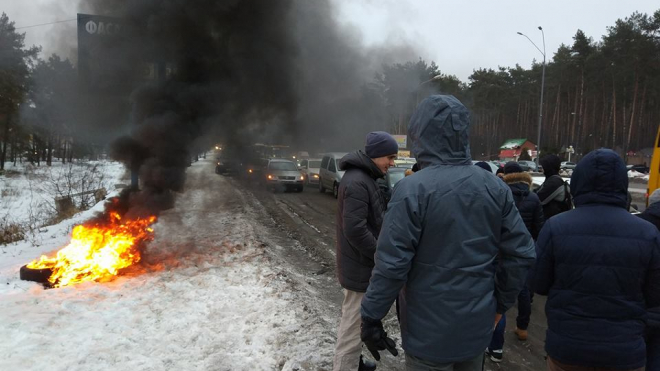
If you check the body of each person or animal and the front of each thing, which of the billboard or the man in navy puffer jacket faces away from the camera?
the man in navy puffer jacket

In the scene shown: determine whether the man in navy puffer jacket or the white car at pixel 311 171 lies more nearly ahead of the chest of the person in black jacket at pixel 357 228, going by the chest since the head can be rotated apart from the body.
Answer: the man in navy puffer jacket

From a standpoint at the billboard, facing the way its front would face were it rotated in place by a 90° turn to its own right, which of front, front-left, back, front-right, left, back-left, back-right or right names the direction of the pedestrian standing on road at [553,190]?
back-left

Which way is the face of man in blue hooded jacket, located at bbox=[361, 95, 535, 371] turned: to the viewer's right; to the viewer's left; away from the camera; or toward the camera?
away from the camera

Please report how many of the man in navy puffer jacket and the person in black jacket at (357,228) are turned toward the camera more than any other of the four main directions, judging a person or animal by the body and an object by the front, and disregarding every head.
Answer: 0

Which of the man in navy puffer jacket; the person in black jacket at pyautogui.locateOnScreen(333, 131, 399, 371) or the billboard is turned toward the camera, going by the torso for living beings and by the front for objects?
the billboard

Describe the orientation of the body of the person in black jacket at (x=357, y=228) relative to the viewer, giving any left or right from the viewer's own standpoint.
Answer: facing to the right of the viewer

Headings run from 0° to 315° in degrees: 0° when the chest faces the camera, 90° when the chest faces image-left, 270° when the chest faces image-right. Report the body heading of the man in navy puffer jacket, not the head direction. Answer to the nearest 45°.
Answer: approximately 180°

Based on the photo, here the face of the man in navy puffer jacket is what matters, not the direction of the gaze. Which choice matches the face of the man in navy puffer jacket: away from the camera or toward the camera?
away from the camera

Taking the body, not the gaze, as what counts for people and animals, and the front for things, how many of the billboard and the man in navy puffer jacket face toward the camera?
1

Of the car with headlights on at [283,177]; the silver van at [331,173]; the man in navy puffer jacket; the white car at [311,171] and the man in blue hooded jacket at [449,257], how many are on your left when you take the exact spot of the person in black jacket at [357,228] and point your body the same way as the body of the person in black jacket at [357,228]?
3

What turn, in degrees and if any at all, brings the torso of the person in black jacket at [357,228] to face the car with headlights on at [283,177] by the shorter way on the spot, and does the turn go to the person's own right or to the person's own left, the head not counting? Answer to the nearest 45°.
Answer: approximately 90° to the person's own left

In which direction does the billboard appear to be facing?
toward the camera

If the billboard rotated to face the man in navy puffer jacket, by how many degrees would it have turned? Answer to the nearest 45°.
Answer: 0° — it already faces them

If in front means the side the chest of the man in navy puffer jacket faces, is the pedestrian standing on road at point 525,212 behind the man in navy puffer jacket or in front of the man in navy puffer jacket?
in front
